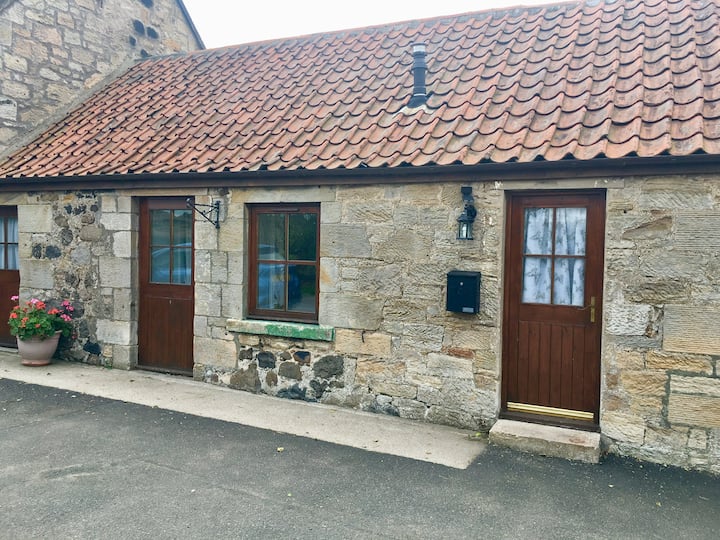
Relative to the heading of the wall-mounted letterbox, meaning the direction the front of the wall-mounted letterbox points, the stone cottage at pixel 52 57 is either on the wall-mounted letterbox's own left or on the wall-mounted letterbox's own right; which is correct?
on the wall-mounted letterbox's own right

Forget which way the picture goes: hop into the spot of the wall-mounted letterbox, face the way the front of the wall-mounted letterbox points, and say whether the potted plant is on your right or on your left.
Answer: on your right

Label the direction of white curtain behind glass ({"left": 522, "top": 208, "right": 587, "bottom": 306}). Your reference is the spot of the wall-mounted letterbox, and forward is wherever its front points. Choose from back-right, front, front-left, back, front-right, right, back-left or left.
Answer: left

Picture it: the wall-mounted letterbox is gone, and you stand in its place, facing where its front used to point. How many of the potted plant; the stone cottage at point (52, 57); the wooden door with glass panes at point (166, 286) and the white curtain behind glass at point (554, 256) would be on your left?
1

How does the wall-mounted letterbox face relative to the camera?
toward the camera

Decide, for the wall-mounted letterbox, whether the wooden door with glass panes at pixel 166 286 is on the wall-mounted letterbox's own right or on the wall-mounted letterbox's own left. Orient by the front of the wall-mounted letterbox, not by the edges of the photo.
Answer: on the wall-mounted letterbox's own right

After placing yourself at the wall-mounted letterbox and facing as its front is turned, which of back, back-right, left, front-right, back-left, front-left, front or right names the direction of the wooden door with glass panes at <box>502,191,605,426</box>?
left
